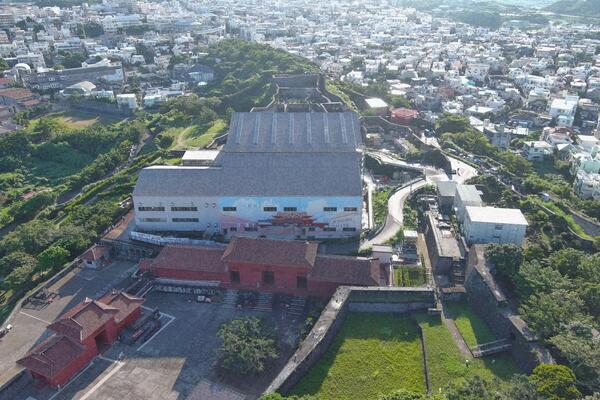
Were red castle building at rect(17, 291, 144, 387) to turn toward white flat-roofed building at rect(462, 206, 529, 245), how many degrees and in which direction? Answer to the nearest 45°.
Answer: approximately 45° to its left

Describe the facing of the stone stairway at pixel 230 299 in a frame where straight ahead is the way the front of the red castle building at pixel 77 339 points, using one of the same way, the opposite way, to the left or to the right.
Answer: to the right

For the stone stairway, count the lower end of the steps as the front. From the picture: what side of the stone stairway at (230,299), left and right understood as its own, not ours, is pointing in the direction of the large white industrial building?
back

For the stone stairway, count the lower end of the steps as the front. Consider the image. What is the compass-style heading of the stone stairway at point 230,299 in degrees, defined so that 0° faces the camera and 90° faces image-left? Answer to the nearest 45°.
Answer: approximately 0°

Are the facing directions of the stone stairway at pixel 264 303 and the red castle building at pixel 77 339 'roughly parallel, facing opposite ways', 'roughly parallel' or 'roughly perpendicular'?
roughly perpendicular

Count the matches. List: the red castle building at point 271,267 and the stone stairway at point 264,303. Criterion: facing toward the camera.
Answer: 2

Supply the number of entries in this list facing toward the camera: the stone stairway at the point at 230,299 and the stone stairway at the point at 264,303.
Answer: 2

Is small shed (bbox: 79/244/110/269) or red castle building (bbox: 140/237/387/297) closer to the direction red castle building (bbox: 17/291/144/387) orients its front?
the red castle building

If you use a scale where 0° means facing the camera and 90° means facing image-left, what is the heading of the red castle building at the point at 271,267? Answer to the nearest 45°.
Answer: approximately 0°
